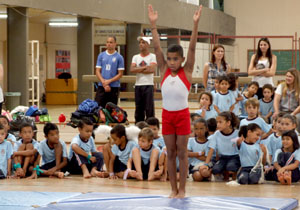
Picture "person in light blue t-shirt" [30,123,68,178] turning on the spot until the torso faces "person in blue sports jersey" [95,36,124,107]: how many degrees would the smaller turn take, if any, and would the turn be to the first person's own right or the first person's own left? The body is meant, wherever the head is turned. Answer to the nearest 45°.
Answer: approximately 135° to the first person's own left

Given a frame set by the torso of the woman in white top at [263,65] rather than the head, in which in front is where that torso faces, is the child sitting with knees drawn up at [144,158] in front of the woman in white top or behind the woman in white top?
in front

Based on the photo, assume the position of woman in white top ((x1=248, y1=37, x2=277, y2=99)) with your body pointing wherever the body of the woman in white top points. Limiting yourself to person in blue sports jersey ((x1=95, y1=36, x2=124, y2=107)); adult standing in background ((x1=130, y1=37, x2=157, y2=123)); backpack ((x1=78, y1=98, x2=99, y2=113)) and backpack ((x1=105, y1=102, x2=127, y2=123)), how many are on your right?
4

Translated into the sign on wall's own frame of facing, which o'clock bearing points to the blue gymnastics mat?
The blue gymnastics mat is roughly at 12 o'clock from the sign on wall.

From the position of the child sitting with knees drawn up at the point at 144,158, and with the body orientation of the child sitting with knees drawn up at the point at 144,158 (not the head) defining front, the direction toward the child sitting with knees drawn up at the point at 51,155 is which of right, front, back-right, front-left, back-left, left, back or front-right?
right

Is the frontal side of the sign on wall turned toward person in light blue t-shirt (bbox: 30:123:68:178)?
yes

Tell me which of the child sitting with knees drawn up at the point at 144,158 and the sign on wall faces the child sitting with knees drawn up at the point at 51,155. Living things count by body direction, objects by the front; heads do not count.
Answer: the sign on wall

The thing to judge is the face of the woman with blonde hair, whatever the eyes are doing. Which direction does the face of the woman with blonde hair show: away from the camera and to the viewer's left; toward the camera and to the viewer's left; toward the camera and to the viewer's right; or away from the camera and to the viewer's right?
toward the camera and to the viewer's left

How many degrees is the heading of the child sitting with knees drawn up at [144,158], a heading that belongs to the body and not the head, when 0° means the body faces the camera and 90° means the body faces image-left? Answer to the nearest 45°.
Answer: approximately 0°
